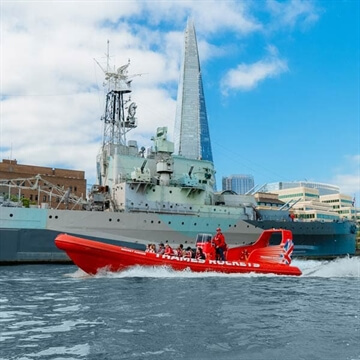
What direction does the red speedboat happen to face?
to the viewer's left
